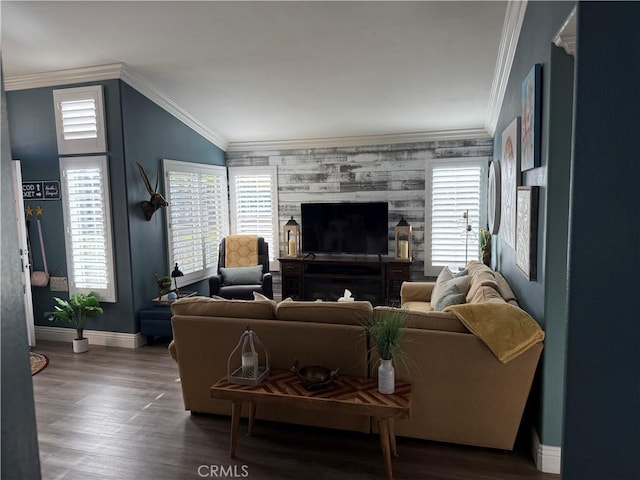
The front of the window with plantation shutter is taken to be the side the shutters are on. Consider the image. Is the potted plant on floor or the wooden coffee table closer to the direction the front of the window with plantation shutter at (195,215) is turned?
the wooden coffee table

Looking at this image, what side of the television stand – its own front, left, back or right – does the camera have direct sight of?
front

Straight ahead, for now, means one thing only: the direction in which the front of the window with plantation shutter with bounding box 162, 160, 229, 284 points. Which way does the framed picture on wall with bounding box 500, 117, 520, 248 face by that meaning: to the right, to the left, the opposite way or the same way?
the opposite way

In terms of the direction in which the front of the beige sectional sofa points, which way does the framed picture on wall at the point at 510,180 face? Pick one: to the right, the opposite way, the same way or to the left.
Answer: to the left

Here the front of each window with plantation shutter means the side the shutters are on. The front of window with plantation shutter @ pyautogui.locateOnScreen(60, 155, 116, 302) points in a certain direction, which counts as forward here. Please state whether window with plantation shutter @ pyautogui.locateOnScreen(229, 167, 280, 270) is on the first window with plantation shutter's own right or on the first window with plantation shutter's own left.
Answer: on the first window with plantation shutter's own left

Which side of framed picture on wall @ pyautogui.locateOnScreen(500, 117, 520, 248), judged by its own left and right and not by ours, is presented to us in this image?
left

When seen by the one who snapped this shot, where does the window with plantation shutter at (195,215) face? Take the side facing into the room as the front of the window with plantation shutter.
facing the viewer and to the right of the viewer

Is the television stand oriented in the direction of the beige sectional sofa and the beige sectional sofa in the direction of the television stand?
yes

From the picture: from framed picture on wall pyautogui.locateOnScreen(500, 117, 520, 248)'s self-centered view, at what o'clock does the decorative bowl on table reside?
The decorative bowl on table is roughly at 10 o'clock from the framed picture on wall.

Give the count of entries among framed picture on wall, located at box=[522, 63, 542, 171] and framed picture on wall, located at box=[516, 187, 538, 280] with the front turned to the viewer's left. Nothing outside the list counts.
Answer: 2

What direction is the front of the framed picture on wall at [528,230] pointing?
to the viewer's left

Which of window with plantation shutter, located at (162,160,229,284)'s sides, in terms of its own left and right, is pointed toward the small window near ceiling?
right

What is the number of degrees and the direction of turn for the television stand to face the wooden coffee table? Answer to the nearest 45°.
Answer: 0° — it already faces it

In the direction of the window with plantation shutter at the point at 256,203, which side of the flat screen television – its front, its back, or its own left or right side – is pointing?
right
